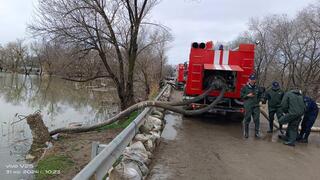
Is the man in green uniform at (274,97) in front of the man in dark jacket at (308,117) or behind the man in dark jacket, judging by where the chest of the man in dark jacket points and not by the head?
in front

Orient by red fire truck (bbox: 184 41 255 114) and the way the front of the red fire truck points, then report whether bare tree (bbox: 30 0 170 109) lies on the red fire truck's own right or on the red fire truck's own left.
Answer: on the red fire truck's own left

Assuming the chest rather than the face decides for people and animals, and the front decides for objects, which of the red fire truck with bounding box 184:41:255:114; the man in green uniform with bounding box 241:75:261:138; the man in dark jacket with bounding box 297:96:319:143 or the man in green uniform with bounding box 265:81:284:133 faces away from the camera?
the red fire truck

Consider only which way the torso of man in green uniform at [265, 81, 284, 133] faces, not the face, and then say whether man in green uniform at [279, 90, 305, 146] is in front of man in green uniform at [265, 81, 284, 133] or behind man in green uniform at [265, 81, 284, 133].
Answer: in front

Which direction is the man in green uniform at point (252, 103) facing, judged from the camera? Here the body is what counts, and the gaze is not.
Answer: toward the camera

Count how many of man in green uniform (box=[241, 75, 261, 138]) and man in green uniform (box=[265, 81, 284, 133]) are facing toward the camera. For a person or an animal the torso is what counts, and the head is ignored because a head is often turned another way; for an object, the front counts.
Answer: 2

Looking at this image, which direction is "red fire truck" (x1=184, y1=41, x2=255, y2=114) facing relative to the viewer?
away from the camera

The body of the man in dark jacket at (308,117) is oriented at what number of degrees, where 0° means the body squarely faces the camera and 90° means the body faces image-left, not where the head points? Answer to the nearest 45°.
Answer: approximately 90°

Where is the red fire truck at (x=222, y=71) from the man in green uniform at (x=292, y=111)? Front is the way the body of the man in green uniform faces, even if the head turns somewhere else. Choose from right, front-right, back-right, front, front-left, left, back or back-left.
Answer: front

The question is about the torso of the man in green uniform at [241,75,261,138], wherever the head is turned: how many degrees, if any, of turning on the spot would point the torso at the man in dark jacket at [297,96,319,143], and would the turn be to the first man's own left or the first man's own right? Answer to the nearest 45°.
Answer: approximately 90° to the first man's own left

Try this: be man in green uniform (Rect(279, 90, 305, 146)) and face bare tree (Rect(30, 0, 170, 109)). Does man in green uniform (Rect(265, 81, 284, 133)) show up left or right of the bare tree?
right
